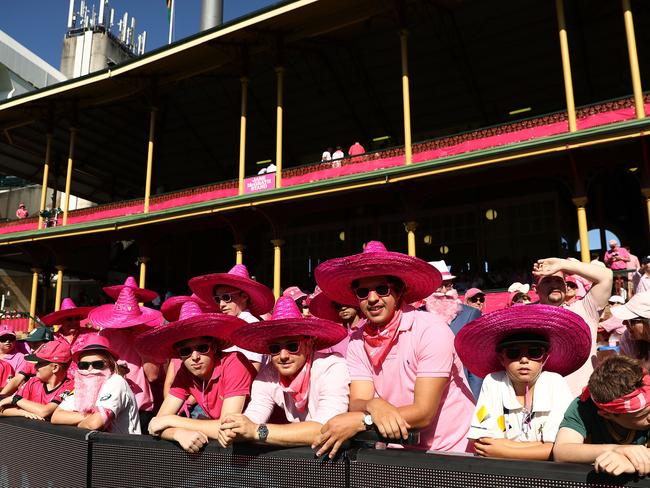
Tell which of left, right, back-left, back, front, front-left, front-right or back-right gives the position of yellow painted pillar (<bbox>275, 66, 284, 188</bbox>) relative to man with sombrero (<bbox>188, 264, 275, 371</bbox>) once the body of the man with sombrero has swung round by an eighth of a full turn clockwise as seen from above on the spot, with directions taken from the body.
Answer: right

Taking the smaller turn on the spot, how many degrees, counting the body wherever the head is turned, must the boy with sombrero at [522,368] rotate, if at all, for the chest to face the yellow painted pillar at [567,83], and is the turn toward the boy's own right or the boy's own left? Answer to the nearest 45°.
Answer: approximately 180°

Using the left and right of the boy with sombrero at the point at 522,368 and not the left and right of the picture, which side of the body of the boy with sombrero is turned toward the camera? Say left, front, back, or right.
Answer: front

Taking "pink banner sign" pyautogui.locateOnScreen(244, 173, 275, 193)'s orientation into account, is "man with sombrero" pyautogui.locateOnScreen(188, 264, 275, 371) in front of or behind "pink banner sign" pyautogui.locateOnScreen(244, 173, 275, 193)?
in front

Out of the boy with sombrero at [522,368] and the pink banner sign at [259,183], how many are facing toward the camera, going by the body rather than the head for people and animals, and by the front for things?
2

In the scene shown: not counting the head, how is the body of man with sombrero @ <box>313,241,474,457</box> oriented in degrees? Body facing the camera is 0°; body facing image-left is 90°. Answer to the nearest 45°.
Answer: approximately 45°
